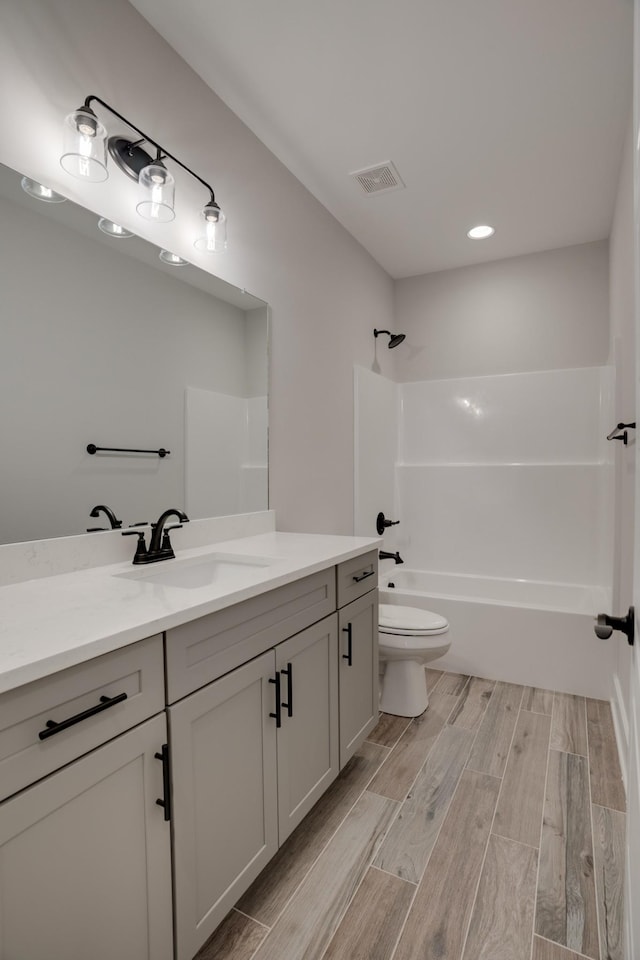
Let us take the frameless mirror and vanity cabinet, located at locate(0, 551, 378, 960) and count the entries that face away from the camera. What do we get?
0

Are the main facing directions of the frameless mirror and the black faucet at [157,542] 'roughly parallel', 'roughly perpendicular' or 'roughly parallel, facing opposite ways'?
roughly parallel

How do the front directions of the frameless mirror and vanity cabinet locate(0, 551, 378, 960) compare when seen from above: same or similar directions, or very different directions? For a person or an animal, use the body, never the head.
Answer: same or similar directions

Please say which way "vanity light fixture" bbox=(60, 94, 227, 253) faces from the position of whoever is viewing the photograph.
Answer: facing the viewer and to the right of the viewer

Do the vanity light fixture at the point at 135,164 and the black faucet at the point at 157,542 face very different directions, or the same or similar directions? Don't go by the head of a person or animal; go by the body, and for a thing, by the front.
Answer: same or similar directions

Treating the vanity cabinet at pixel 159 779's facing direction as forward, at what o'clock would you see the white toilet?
The white toilet is roughly at 9 o'clock from the vanity cabinet.

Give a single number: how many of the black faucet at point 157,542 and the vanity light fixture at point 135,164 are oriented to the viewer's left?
0

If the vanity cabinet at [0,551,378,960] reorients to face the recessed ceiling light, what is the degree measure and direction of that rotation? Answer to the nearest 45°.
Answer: approximately 90° to its left

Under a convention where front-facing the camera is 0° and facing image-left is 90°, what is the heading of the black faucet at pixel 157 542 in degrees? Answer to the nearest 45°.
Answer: approximately 315°

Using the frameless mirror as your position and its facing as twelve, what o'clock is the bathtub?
The bathtub is roughly at 10 o'clock from the frameless mirror.
